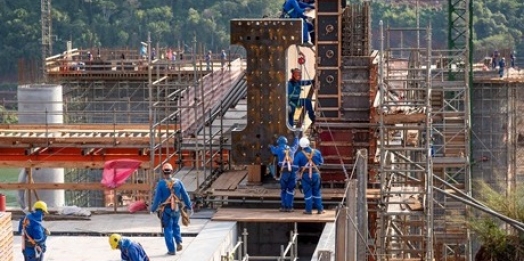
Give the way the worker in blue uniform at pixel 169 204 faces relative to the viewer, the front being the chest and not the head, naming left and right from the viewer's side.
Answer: facing away from the viewer

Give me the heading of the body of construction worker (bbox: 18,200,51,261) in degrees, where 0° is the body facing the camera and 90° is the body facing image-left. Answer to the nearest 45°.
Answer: approximately 225°

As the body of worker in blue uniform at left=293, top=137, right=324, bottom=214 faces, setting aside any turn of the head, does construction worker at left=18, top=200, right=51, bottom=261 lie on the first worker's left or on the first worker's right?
on the first worker's left

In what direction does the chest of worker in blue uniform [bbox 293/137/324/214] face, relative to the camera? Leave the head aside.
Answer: away from the camera
